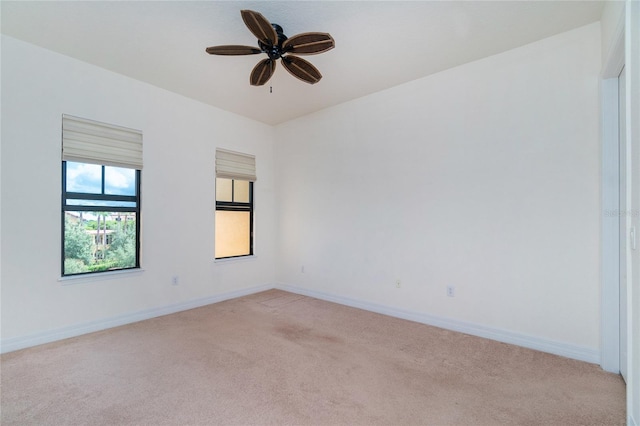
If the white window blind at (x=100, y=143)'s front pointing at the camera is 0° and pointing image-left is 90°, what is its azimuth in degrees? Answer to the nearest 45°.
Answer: approximately 315°

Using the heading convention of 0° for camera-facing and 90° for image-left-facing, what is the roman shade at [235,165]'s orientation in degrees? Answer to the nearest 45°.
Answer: approximately 315°

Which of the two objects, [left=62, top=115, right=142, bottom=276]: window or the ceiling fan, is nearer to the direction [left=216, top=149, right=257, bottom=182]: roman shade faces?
the ceiling fan

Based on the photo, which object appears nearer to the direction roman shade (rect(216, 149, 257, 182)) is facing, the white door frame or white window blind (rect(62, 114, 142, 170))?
the white door frame

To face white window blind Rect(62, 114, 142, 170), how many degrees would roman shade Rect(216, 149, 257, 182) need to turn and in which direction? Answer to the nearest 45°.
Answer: approximately 90° to its right

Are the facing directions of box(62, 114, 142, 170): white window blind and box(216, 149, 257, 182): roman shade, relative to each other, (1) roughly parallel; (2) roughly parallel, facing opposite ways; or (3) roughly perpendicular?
roughly parallel

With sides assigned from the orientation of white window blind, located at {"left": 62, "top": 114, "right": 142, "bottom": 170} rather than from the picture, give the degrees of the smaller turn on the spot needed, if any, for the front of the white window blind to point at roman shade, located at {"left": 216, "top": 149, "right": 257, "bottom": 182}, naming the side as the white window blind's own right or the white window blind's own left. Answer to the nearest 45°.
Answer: approximately 45° to the white window blind's own left

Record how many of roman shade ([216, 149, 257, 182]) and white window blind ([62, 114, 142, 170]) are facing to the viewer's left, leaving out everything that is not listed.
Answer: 0

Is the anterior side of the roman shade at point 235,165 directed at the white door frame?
yes

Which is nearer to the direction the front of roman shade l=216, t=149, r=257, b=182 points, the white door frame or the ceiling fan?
the white door frame

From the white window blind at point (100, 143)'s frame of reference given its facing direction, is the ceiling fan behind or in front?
in front

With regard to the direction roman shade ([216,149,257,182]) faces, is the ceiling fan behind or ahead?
ahead

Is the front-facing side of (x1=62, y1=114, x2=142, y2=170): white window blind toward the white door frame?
yes

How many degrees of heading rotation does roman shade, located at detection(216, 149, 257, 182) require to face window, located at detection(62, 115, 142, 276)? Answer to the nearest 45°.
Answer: approximately 90° to its right
